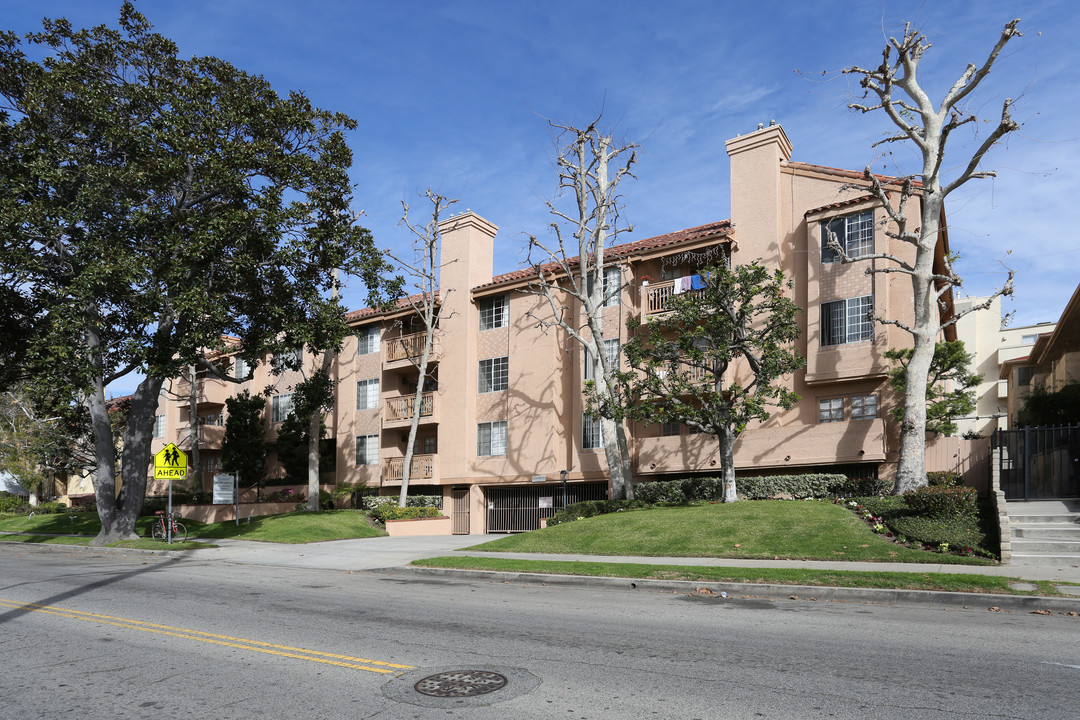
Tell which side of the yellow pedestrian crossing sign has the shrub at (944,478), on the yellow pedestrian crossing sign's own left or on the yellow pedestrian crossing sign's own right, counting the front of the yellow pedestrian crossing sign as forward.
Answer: on the yellow pedestrian crossing sign's own left

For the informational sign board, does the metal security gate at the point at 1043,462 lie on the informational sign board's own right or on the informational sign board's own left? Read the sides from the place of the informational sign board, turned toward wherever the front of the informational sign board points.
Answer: on the informational sign board's own left

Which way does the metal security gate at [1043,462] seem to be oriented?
toward the camera

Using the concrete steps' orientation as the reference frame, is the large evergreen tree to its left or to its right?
on its right

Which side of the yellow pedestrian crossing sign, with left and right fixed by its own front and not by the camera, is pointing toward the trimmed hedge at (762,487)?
left

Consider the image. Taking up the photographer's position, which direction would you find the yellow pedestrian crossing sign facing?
facing the viewer

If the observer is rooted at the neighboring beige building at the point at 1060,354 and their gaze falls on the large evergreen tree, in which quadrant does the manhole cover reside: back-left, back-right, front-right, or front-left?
front-left

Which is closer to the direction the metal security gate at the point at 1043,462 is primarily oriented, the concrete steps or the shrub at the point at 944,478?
the concrete steps

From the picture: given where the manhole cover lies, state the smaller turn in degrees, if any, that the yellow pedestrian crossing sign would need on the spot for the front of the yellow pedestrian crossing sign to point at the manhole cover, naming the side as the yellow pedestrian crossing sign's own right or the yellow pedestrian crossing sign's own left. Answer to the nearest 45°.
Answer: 0° — it already faces it
